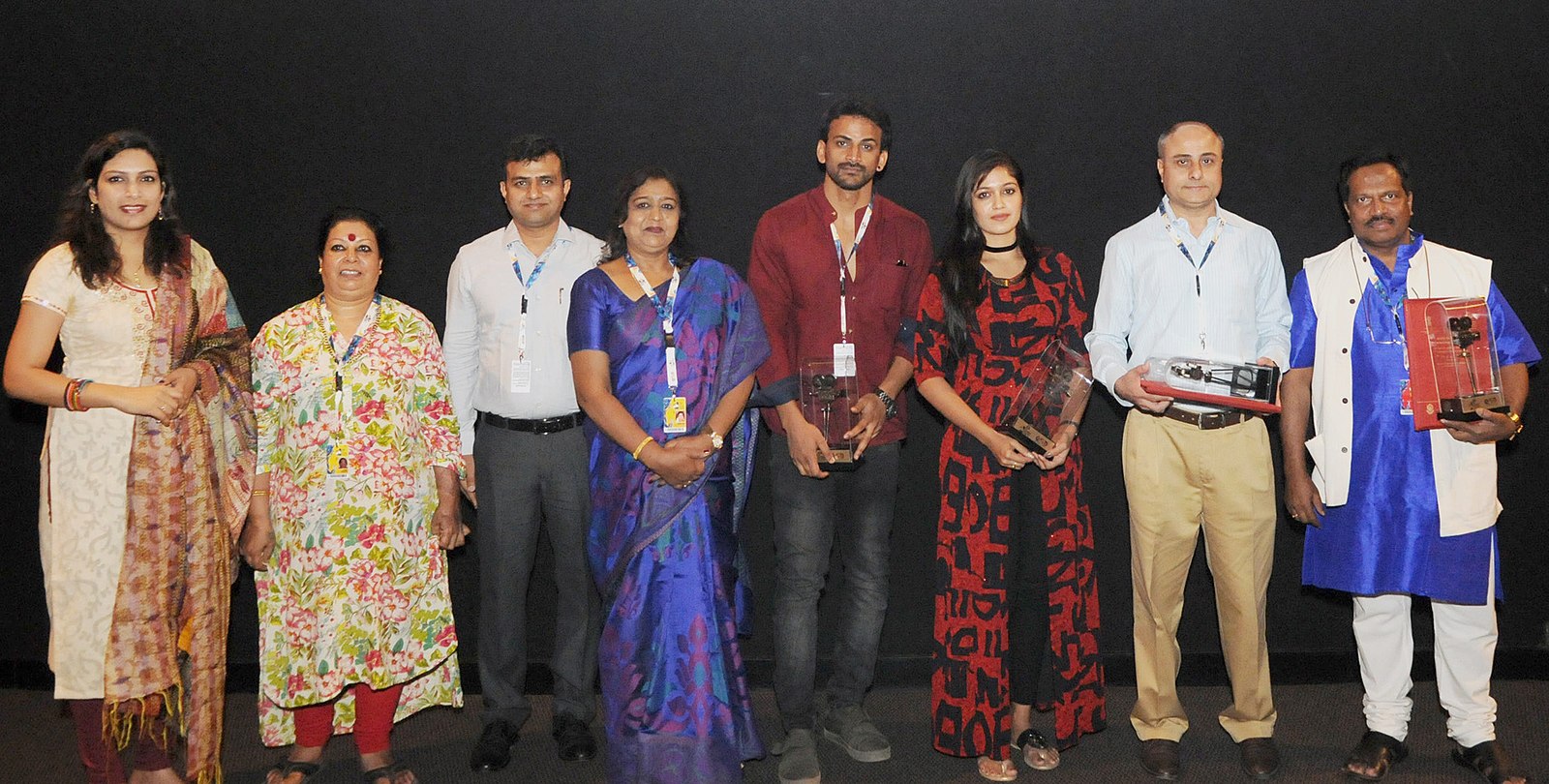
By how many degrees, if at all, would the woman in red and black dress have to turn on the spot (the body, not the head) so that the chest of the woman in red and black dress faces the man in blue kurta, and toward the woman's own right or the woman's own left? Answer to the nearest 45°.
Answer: approximately 90° to the woman's own left

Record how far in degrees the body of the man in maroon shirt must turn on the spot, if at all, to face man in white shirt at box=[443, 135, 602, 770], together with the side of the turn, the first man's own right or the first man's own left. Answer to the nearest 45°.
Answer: approximately 90° to the first man's own right

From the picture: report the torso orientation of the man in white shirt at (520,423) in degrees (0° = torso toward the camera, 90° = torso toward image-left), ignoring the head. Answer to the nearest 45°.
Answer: approximately 0°

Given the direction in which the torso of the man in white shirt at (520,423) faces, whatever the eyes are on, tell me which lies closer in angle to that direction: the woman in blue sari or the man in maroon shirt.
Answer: the woman in blue sari

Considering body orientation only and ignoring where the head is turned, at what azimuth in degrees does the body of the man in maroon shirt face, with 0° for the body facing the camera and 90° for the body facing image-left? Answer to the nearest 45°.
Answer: approximately 0°

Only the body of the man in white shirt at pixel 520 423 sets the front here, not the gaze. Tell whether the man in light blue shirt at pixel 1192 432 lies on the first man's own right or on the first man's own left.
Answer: on the first man's own left

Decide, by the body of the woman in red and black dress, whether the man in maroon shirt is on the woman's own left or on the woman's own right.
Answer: on the woman's own right
